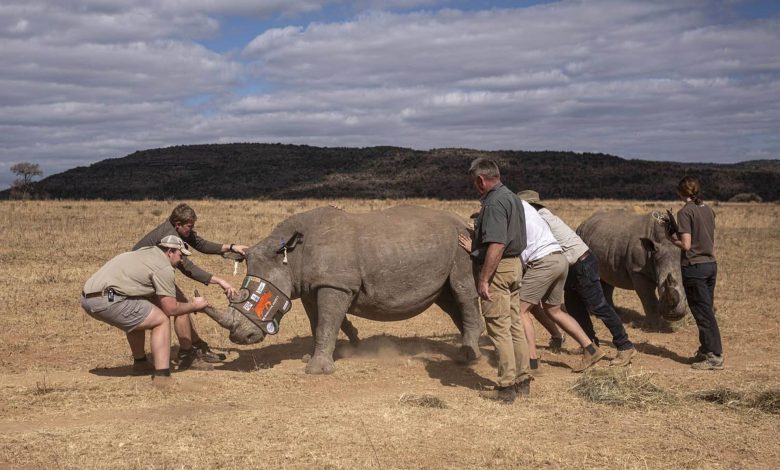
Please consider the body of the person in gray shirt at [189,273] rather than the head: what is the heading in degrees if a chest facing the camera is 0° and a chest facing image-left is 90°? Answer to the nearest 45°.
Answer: approximately 270°

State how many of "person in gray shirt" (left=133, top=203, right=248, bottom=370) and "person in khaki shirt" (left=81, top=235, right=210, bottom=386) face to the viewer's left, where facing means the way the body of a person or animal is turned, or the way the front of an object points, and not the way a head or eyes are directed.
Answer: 0

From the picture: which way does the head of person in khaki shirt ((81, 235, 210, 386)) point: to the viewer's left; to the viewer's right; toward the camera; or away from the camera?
to the viewer's right

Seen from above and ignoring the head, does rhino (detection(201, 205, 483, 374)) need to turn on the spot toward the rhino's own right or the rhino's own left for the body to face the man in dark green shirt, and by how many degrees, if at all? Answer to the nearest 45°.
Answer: approximately 135° to the rhino's own left

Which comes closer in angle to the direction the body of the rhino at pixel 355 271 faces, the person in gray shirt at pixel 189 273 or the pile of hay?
the person in gray shirt

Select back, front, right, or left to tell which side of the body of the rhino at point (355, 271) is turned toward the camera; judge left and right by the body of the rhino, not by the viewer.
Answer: left

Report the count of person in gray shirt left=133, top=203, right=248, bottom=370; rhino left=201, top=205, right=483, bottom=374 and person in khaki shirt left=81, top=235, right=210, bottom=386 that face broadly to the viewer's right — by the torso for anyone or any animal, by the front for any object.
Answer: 2

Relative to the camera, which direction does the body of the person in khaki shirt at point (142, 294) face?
to the viewer's right

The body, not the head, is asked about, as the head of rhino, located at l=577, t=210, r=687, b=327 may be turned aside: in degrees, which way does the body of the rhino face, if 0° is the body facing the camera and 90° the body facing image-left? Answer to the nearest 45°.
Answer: approximately 315°

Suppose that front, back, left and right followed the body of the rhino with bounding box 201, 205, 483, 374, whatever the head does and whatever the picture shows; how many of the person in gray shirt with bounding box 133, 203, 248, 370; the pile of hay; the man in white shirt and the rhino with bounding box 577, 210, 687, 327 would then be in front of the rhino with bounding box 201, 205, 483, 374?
1

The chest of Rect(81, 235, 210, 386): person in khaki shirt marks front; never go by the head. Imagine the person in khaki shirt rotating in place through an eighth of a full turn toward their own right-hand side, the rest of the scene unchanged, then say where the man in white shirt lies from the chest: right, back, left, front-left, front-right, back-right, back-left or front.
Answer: front-left

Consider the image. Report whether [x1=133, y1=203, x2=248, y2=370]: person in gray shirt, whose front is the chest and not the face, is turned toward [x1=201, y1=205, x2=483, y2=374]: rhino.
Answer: yes

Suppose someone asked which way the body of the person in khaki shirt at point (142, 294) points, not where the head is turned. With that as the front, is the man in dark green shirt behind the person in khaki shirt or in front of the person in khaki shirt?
in front

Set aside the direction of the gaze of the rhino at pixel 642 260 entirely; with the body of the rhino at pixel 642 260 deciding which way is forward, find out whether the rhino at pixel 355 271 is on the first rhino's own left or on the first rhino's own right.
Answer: on the first rhino's own right

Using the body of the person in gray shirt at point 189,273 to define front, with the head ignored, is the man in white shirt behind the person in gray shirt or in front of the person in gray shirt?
in front

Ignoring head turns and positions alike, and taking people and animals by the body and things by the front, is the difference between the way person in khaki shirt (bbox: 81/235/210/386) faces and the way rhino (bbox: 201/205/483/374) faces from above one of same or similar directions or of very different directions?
very different directions

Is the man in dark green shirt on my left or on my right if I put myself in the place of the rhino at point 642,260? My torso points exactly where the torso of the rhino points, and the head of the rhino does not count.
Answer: on my right

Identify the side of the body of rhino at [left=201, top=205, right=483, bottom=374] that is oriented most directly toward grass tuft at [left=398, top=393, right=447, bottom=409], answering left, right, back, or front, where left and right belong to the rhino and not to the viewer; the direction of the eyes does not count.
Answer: left
